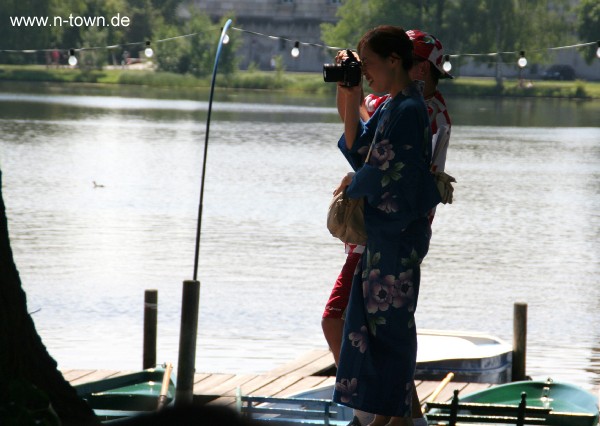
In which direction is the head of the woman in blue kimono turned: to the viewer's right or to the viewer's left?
to the viewer's left

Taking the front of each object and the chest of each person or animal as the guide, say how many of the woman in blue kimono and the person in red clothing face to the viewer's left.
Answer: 2

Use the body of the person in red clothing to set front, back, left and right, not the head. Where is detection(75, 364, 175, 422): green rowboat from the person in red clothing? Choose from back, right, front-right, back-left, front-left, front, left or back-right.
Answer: front-right

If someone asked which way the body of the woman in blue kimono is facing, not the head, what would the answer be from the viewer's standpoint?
to the viewer's left

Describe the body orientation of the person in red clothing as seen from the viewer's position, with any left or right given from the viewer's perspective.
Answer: facing to the left of the viewer
